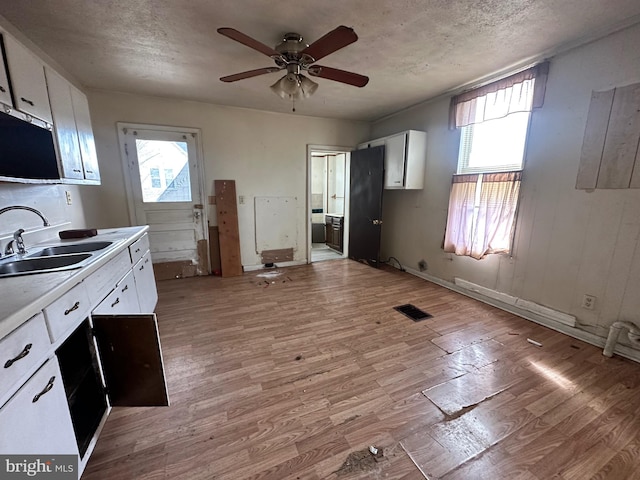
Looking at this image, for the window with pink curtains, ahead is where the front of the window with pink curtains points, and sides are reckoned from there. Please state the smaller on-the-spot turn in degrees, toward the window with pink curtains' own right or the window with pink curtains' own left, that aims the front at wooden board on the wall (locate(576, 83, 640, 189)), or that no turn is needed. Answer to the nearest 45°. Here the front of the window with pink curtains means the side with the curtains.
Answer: approximately 90° to the window with pink curtains' own left

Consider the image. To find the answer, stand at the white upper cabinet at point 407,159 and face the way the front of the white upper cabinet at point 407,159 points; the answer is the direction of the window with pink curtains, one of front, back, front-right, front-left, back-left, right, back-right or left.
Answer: left

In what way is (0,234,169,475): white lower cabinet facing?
to the viewer's right

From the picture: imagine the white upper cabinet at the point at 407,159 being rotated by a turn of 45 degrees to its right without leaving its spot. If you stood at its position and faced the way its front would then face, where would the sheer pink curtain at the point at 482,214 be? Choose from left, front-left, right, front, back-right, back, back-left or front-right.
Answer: back-left

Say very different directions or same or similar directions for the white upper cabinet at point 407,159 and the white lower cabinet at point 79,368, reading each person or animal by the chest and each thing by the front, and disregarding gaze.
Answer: very different directions

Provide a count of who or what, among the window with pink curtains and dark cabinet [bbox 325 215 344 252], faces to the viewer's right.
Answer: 0

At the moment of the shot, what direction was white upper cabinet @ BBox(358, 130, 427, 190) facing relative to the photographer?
facing the viewer and to the left of the viewer

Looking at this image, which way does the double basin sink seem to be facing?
to the viewer's right

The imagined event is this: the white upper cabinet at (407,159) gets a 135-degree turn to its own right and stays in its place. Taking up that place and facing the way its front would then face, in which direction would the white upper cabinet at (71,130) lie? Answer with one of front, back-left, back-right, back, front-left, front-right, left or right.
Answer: back-left

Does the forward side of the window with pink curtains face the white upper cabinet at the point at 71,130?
yes

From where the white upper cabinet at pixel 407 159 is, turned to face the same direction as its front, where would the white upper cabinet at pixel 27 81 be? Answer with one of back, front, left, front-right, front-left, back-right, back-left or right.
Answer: front

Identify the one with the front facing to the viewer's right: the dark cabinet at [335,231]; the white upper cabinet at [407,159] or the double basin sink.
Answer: the double basin sink

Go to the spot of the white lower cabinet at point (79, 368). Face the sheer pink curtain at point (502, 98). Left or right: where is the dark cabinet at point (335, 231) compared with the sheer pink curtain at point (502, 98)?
left

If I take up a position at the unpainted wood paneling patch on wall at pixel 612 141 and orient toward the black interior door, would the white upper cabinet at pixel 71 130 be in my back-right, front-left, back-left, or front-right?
front-left

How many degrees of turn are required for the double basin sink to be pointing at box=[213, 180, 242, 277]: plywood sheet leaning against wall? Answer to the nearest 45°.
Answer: approximately 45° to its left

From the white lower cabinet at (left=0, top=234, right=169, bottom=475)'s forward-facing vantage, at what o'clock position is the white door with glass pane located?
The white door with glass pane is roughly at 10 o'clock from the white lower cabinet.
